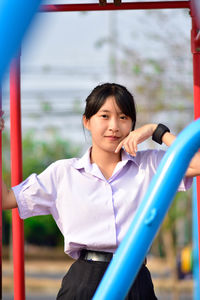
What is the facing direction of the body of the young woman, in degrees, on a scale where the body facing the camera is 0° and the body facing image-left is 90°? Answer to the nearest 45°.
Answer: approximately 0°
